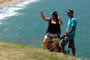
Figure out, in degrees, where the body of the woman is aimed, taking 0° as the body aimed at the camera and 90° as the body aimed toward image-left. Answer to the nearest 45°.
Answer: approximately 0°

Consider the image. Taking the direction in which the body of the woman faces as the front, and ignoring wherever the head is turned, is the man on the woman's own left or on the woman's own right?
on the woman's own left
